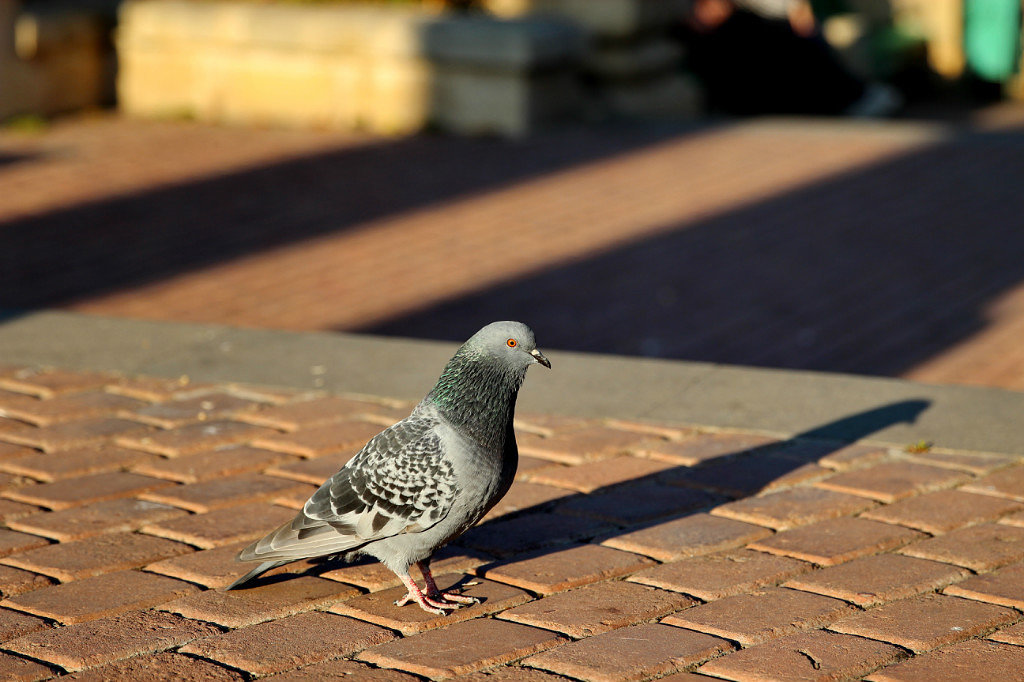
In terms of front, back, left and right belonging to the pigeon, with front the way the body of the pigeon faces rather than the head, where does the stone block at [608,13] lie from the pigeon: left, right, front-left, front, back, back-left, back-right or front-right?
left

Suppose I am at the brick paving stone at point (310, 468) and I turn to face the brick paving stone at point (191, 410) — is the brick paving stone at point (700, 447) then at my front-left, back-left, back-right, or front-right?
back-right

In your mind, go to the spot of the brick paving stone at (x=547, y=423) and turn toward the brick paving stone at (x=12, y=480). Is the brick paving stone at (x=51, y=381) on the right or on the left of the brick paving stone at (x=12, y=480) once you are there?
right

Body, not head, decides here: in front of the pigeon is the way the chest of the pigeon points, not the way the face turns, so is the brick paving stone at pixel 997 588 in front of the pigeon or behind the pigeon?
in front

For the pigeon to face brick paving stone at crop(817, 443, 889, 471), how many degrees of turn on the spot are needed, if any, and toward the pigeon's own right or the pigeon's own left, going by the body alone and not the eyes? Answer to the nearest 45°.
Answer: approximately 45° to the pigeon's own left

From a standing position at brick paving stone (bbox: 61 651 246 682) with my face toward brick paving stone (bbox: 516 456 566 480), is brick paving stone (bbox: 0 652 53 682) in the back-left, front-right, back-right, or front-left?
back-left

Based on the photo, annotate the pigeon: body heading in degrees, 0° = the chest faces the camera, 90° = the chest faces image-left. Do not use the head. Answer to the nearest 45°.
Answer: approximately 270°

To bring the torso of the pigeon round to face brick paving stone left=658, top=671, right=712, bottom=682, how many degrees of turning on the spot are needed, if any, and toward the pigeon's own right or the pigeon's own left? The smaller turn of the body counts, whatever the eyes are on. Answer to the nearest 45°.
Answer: approximately 45° to the pigeon's own right

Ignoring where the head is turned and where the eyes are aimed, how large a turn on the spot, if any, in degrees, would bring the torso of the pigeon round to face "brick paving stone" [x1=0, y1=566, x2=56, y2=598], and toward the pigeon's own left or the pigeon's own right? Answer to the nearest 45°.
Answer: approximately 180°

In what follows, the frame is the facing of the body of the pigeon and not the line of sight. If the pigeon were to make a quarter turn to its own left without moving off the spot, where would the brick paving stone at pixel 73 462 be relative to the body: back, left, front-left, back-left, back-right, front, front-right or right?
front-left

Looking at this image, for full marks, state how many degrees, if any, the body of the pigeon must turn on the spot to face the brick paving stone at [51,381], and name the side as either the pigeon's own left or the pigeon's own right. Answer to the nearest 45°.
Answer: approximately 135° to the pigeon's own left
